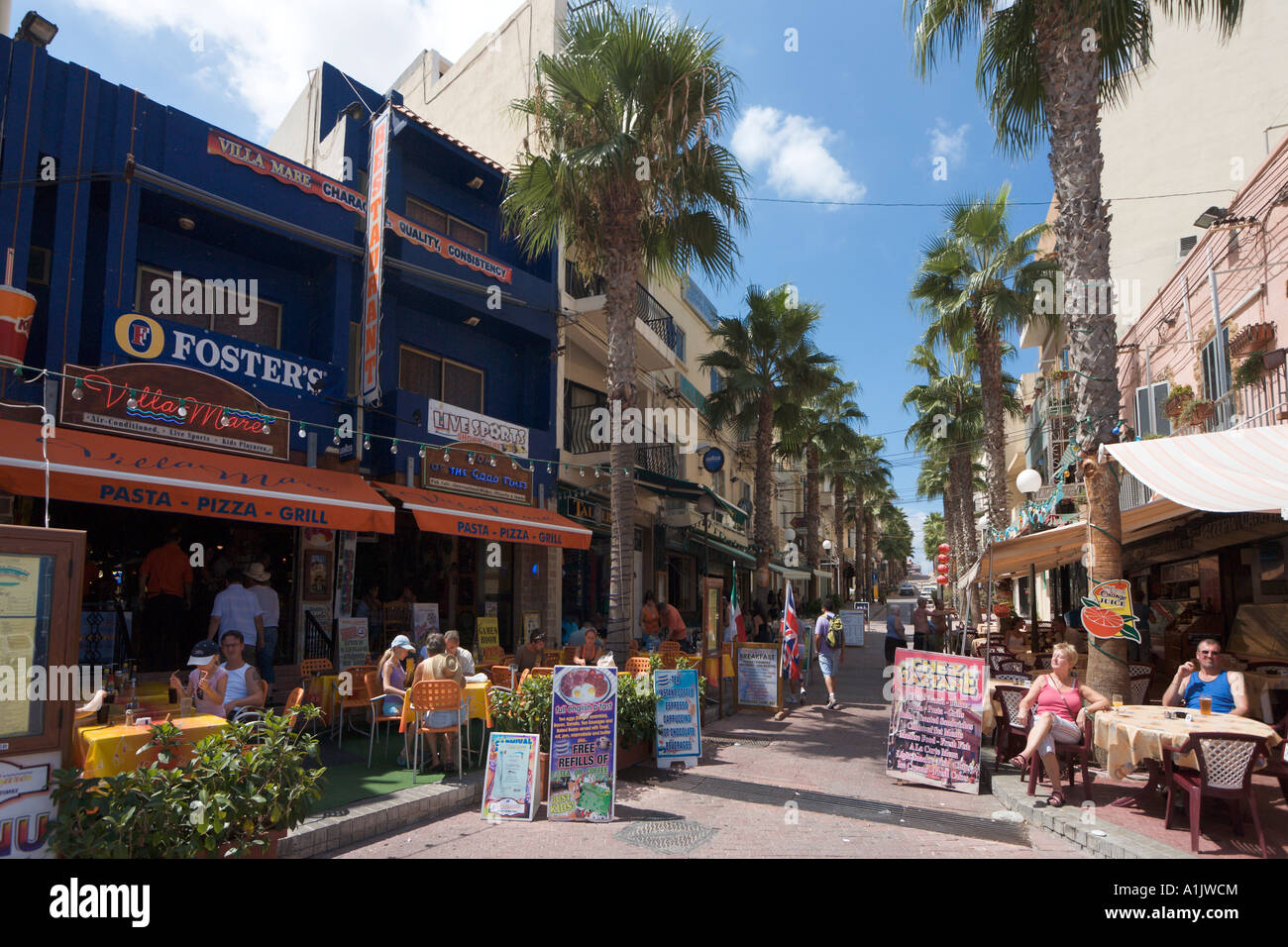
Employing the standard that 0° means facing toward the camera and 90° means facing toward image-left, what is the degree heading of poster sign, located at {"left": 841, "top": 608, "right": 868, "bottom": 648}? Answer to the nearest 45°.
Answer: approximately 0°

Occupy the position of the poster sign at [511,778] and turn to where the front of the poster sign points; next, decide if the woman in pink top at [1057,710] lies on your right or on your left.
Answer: on your left

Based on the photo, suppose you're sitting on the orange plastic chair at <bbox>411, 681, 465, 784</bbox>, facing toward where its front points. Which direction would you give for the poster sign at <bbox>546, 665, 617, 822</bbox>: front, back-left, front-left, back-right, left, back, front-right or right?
back-right

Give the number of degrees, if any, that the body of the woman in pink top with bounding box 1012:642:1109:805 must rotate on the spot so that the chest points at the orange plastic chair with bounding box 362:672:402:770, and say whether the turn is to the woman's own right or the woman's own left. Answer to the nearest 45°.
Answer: approximately 45° to the woman's own right

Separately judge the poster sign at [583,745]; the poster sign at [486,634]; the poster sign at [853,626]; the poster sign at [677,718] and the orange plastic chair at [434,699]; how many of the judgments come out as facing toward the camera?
4

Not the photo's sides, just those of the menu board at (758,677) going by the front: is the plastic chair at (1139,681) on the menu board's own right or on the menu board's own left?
on the menu board's own left

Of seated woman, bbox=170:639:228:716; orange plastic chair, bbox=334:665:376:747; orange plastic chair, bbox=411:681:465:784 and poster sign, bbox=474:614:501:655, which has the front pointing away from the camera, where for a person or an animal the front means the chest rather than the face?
orange plastic chair, bbox=411:681:465:784

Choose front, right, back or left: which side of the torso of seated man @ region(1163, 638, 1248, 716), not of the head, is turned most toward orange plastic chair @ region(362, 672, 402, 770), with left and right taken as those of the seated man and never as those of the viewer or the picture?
right

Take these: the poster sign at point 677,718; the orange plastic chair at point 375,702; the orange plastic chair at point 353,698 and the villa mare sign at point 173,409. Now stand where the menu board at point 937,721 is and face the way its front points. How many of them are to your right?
4

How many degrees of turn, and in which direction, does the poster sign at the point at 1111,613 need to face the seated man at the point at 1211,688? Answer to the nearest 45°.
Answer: approximately 45° to its left

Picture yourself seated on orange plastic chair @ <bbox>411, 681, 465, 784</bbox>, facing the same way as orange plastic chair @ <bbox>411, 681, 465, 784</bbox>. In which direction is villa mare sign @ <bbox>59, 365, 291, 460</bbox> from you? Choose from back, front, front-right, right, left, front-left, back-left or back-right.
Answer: front-left

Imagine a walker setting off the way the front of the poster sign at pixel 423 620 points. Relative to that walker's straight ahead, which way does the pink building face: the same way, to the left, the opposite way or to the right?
to the right
